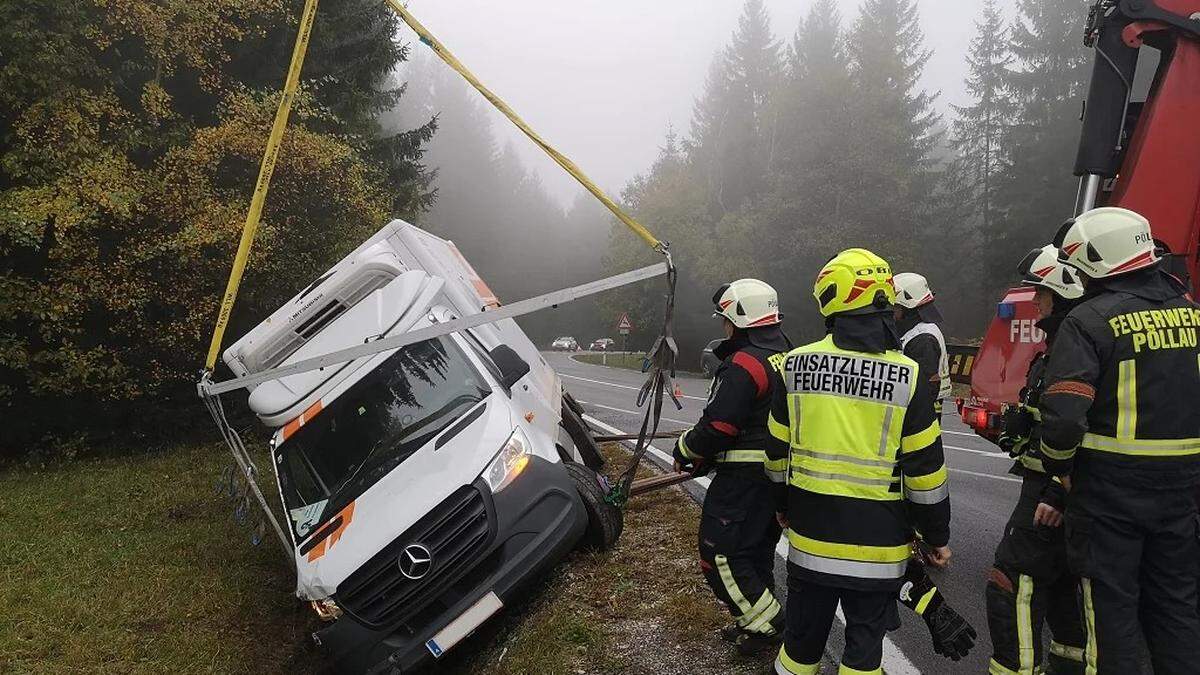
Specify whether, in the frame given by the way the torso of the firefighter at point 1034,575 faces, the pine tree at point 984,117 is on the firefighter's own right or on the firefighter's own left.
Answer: on the firefighter's own right

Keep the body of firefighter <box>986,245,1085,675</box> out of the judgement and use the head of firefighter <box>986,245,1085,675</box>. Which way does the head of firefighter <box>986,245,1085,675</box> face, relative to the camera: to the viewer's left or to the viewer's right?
to the viewer's left

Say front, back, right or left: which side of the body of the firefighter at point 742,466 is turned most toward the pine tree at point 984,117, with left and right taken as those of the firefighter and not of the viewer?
right

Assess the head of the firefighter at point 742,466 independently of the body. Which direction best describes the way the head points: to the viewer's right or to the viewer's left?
to the viewer's left

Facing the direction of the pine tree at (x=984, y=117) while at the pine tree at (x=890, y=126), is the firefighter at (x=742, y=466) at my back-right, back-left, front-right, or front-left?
back-right

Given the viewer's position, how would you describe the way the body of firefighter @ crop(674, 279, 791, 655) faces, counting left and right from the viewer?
facing to the left of the viewer

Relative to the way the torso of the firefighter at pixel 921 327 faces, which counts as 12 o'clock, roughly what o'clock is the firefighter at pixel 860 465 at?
the firefighter at pixel 860 465 is roughly at 9 o'clock from the firefighter at pixel 921 327.

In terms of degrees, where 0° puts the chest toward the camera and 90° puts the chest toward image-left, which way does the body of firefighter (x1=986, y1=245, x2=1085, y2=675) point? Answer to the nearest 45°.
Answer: approximately 90°

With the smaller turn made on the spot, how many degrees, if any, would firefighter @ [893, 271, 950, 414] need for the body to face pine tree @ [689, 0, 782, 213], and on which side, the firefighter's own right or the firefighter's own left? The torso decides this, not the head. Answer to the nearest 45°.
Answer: approximately 90° to the firefighter's own right

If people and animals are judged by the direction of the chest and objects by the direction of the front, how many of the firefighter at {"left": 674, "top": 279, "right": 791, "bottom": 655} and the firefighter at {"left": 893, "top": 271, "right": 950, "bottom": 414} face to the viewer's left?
2

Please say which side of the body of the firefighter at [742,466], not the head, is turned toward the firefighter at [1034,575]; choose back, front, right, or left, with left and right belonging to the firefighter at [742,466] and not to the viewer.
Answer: back

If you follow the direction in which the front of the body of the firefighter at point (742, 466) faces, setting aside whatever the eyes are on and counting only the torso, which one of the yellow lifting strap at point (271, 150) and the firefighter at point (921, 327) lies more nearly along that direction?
the yellow lifting strap

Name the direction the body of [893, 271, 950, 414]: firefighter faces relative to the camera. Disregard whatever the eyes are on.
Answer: to the viewer's left
